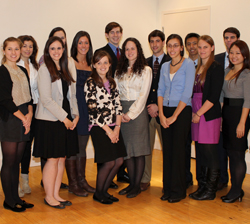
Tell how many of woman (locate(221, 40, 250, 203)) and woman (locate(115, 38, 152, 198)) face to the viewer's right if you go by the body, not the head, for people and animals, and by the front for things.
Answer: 0

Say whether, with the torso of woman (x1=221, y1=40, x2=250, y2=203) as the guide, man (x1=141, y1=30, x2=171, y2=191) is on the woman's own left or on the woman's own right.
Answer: on the woman's own right

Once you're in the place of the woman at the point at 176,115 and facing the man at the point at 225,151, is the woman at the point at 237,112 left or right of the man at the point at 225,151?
right

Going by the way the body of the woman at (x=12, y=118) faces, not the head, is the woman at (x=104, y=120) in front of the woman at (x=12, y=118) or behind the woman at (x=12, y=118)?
in front

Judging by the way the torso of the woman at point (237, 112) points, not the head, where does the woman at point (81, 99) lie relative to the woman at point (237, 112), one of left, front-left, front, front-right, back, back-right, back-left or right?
front-right

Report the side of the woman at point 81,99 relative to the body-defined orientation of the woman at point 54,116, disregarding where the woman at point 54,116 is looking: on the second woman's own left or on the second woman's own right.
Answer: on the second woman's own left

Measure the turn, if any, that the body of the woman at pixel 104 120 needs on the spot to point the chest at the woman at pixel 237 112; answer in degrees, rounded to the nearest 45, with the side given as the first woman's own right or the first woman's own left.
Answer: approximately 45° to the first woman's own left

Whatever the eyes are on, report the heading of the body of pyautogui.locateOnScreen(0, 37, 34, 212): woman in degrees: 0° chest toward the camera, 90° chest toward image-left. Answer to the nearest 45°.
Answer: approximately 315°

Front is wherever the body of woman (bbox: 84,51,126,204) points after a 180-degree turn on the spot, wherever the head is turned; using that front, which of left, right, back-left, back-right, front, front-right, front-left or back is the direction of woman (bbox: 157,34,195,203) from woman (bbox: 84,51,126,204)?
back-right

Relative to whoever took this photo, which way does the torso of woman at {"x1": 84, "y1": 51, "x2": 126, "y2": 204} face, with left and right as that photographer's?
facing the viewer and to the right of the viewer

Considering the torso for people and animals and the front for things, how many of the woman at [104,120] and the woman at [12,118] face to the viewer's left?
0

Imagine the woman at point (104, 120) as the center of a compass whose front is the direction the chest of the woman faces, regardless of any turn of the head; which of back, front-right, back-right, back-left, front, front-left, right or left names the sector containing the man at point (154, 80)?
left
